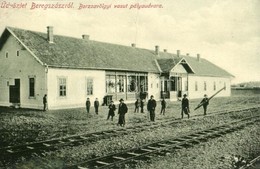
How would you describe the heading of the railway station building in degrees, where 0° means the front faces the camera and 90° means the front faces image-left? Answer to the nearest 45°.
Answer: approximately 315°

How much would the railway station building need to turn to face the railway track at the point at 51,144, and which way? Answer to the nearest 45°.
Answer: approximately 45° to its right
